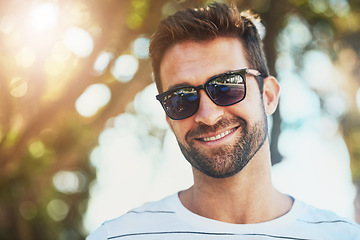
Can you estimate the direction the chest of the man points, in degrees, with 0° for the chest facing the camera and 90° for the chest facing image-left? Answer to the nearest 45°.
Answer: approximately 0°

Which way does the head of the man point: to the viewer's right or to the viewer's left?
to the viewer's left
